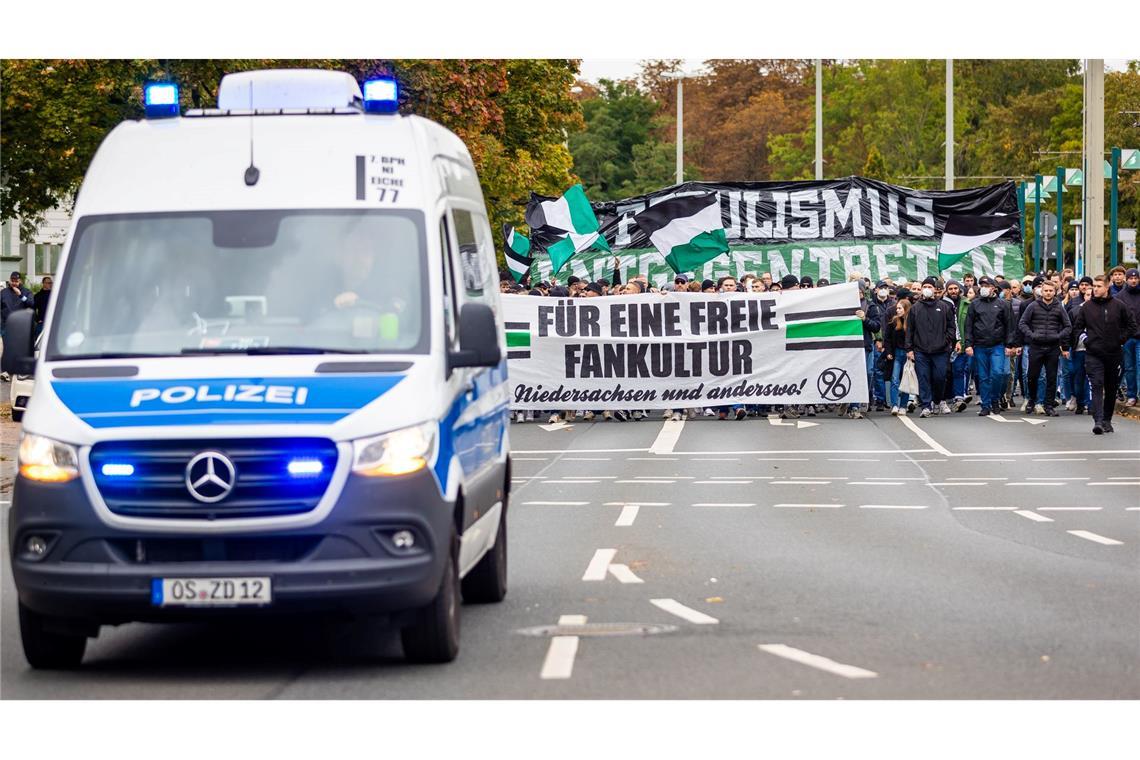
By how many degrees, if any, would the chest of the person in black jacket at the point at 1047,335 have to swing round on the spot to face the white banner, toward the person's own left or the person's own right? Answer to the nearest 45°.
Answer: approximately 90° to the person's own right

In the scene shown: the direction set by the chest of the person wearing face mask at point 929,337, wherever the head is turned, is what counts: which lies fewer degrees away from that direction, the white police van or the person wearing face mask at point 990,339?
the white police van

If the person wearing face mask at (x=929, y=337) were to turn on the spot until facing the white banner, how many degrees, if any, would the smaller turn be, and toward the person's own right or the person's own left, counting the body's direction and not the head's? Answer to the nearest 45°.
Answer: approximately 90° to the person's own right

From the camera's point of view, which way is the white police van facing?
toward the camera

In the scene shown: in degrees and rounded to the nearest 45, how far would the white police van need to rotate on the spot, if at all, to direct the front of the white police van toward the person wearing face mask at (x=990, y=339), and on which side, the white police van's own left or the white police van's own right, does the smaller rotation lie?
approximately 135° to the white police van's own left

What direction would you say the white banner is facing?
toward the camera

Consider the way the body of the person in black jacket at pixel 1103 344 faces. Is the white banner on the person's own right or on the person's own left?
on the person's own right

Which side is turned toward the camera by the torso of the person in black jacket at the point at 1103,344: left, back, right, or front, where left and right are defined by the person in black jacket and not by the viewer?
front

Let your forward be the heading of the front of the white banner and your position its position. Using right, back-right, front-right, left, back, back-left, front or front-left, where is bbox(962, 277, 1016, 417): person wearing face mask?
left
